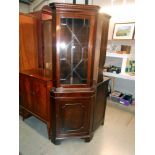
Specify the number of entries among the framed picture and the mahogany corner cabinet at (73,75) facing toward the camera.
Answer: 2

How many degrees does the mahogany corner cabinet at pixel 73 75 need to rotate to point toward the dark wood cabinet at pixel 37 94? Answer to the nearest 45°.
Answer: approximately 135° to its right

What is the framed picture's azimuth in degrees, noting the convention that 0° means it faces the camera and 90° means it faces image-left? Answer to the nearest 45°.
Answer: approximately 0°

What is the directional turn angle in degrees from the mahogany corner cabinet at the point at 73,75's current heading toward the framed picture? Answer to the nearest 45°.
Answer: approximately 135° to its left

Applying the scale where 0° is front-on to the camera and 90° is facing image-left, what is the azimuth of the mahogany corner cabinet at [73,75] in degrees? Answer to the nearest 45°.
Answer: approximately 0°
